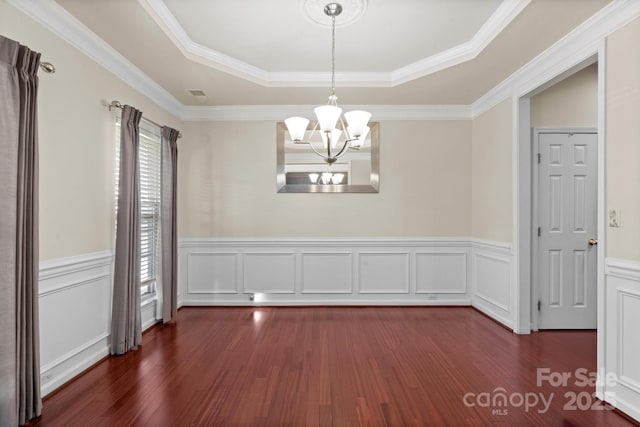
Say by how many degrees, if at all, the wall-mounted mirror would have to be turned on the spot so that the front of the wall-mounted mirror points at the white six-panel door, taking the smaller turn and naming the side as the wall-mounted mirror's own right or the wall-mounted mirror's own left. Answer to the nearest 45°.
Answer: approximately 90° to the wall-mounted mirror's own left

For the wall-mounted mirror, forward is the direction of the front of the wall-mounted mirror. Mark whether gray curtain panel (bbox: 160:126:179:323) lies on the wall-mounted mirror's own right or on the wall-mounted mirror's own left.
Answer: on the wall-mounted mirror's own right

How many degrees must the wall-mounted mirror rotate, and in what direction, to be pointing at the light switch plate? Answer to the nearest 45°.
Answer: approximately 45° to its left

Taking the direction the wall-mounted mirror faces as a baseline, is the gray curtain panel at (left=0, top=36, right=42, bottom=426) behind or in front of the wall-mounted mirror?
in front

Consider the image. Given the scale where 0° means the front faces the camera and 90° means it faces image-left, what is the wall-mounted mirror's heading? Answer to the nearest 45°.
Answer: approximately 0°
